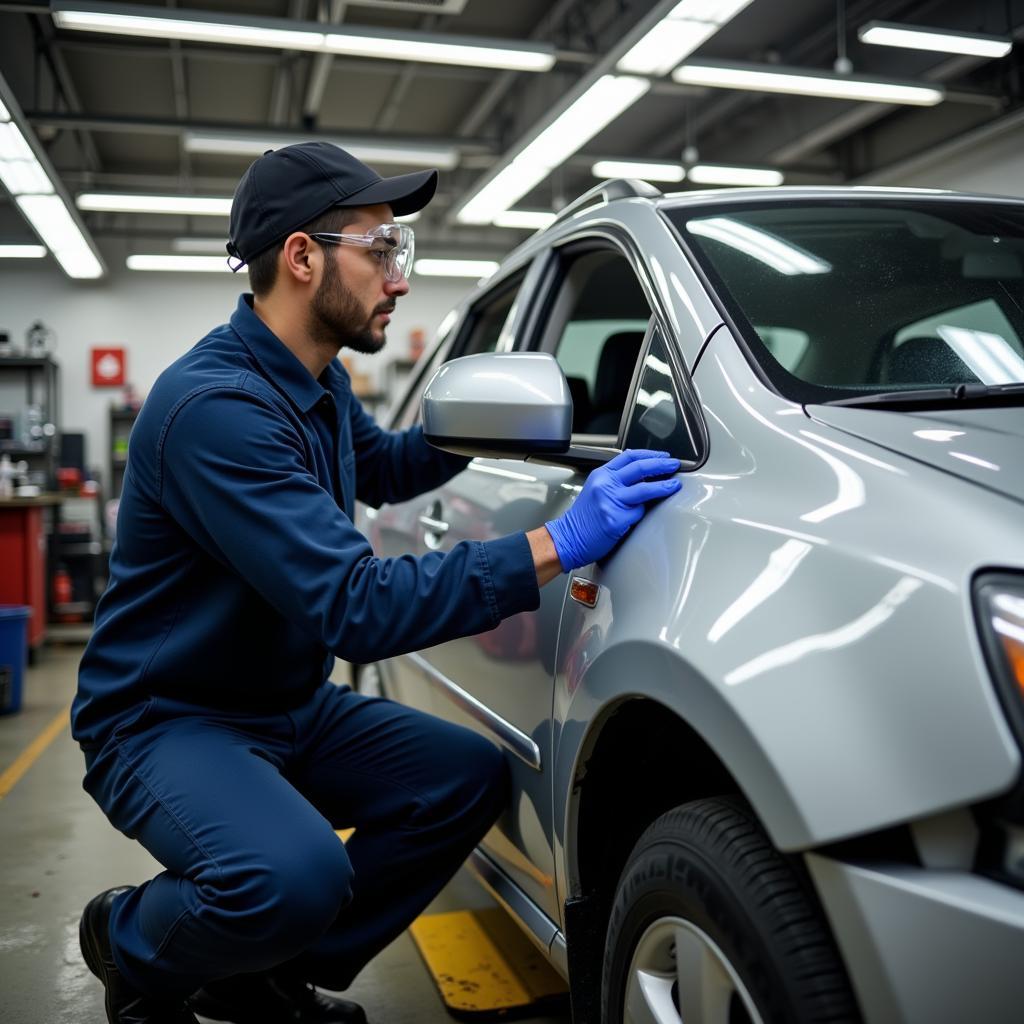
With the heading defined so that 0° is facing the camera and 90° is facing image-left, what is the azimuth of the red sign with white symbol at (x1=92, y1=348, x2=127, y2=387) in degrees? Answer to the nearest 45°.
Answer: approximately 0°

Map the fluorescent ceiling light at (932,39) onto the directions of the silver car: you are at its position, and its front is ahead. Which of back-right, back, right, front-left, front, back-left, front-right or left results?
back-left

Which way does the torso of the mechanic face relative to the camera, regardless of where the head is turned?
to the viewer's right

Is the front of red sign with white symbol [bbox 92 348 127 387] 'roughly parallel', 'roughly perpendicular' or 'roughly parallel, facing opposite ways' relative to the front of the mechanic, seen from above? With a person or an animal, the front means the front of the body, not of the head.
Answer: roughly perpendicular

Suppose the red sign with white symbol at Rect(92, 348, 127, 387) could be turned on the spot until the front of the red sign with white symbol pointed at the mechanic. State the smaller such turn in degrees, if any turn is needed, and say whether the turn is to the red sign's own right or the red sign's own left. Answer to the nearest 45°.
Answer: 0° — it already faces them

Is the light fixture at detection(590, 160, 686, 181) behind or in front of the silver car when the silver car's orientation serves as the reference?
behind

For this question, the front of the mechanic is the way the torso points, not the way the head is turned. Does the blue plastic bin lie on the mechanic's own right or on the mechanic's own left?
on the mechanic's own left

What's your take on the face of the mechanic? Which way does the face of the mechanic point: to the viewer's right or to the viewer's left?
to the viewer's right

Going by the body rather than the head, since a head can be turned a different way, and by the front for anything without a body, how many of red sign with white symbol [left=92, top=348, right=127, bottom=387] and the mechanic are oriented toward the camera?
1
